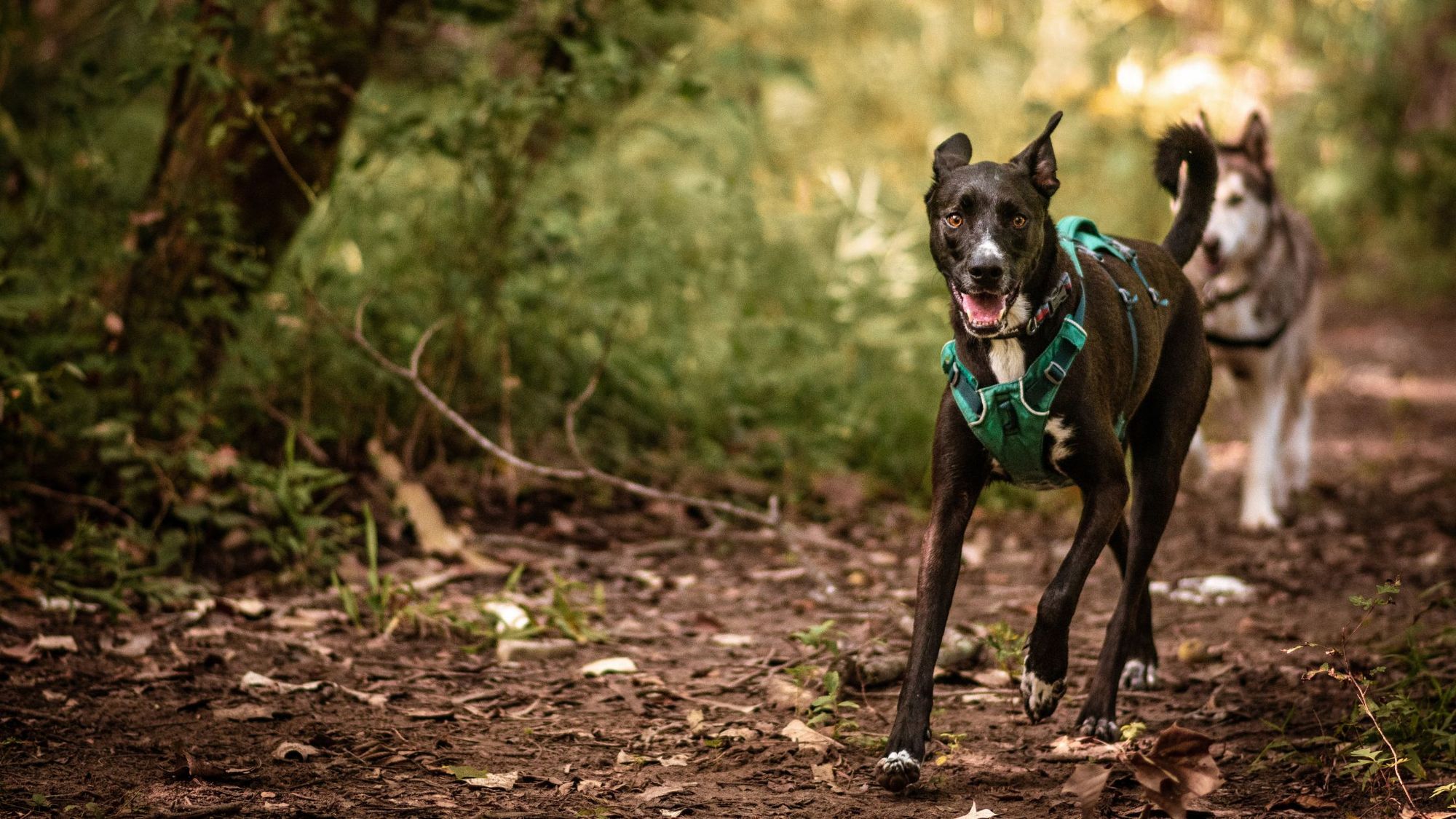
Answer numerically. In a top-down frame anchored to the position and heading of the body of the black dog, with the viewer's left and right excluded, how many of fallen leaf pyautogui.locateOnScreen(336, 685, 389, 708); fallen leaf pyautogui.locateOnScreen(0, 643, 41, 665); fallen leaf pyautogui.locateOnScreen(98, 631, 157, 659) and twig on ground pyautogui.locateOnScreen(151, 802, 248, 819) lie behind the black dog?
0

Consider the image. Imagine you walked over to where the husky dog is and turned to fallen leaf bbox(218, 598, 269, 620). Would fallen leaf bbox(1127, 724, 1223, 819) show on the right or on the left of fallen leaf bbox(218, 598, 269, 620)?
left

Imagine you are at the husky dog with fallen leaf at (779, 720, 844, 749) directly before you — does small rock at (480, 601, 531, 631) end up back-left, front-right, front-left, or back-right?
front-right

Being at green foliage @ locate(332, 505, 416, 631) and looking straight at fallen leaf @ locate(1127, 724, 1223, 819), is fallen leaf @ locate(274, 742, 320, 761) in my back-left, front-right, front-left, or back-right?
front-right

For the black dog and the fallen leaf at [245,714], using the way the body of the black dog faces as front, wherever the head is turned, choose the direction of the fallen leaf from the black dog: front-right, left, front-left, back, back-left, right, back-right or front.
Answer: front-right

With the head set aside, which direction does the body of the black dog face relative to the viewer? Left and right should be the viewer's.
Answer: facing the viewer and to the left of the viewer

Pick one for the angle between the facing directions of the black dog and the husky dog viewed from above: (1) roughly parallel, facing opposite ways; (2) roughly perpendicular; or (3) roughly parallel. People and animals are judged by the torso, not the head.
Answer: roughly parallel

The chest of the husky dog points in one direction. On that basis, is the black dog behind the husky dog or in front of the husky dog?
in front

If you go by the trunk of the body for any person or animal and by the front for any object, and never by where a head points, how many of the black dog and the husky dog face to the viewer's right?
0

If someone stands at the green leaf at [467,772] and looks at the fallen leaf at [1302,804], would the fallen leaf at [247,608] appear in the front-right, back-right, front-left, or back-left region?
back-left

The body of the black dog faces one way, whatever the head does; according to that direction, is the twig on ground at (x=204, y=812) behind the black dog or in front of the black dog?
in front

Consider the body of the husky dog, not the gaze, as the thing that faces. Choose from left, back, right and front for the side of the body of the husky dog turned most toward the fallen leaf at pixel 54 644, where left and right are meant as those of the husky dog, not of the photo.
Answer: front

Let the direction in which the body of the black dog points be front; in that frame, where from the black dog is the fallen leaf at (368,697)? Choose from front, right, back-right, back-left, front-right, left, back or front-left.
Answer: front-right

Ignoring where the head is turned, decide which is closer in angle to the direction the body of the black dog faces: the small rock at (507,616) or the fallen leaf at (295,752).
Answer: the fallen leaf

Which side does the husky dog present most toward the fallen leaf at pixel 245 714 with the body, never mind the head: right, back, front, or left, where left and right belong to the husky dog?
front

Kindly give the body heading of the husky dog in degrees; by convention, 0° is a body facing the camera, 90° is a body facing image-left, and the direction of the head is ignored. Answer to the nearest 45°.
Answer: approximately 45°

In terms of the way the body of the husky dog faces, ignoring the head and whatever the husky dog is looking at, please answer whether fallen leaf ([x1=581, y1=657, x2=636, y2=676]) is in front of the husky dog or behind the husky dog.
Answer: in front
